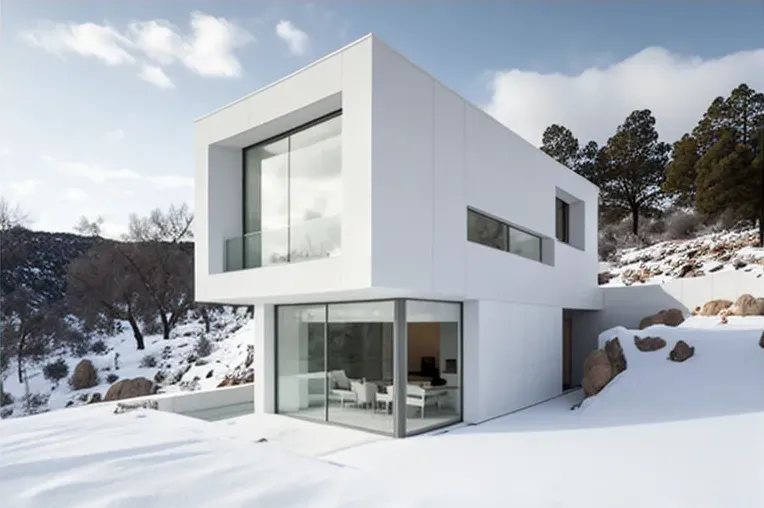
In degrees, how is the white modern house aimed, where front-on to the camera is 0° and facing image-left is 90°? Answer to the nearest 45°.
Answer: approximately 45°

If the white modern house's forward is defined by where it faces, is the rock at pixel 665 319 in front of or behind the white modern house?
behind

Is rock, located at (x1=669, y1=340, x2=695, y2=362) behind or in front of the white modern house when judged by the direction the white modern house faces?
behind
